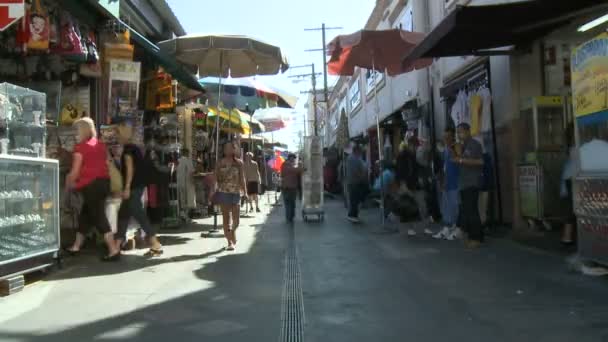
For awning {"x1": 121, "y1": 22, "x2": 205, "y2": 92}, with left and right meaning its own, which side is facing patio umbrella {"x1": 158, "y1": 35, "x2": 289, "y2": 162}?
front

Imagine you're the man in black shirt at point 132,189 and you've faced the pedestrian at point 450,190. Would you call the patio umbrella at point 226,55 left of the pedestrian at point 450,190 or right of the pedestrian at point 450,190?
left

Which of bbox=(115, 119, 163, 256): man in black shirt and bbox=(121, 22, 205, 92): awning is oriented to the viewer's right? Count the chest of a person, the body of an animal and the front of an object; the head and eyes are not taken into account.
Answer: the awning

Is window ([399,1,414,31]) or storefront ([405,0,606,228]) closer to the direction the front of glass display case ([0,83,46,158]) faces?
the storefront

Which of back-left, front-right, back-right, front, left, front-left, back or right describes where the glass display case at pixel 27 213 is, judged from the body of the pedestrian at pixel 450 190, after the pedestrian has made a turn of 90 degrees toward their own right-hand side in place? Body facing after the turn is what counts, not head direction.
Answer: back-left

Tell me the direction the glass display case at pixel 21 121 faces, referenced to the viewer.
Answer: facing the viewer and to the right of the viewer

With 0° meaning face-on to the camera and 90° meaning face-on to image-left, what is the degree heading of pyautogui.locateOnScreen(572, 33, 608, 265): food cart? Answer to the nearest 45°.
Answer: approximately 45°

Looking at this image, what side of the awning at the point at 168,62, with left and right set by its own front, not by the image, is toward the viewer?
right

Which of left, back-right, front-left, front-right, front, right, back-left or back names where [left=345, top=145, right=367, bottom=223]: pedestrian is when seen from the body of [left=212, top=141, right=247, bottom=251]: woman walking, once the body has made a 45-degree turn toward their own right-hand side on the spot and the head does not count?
back

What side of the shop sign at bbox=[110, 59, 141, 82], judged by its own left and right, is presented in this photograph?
front

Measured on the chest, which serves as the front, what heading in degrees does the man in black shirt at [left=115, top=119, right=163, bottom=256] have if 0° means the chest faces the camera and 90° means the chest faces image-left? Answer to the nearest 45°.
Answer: approximately 90°

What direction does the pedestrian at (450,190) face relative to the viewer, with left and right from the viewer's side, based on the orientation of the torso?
facing to the left of the viewer
